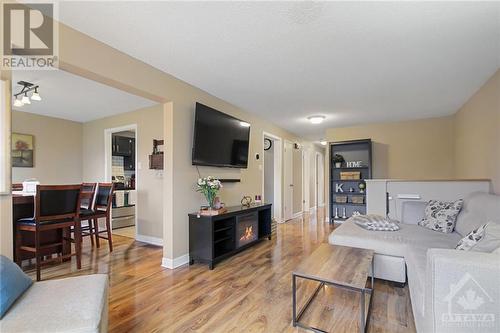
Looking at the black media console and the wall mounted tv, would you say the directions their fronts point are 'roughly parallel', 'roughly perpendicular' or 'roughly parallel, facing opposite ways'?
roughly parallel

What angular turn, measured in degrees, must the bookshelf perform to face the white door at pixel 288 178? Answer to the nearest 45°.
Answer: approximately 90° to its right

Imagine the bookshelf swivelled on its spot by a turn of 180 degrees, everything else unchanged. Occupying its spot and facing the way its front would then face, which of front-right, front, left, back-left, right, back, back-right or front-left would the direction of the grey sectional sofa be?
back

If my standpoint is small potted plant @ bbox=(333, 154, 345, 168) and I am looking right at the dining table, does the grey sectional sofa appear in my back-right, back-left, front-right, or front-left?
front-left

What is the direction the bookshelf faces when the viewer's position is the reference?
facing the viewer

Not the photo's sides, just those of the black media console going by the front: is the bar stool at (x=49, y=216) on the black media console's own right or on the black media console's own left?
on the black media console's own right

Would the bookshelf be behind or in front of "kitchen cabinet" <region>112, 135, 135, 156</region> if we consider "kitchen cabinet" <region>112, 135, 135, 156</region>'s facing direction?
in front

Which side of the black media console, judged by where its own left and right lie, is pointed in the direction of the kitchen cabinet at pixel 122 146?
back

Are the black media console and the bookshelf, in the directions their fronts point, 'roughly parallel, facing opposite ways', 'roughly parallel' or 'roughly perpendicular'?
roughly perpendicular

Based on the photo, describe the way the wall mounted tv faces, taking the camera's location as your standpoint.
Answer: facing the viewer and to the right of the viewer

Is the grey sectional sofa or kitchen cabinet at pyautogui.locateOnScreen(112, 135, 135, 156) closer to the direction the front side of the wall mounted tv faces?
the grey sectional sofa

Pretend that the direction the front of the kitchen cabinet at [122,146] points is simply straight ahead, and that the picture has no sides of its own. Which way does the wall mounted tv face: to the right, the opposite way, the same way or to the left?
the same way

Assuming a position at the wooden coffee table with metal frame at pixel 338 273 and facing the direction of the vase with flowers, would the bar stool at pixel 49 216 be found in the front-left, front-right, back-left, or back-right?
front-left

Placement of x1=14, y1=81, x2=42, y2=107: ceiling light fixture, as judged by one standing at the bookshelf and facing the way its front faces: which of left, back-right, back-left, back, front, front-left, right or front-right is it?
front-right

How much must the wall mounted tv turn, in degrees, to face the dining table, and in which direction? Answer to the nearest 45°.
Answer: approximately 135° to its right

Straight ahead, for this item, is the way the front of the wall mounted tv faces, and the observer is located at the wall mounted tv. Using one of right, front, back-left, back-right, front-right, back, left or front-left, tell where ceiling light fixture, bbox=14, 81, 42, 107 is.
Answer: back-right

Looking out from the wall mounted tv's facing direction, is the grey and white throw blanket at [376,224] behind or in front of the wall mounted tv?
in front

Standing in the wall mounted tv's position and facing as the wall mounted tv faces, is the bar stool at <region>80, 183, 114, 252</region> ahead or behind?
behind
